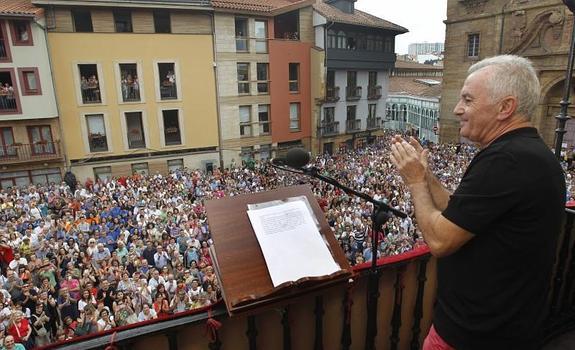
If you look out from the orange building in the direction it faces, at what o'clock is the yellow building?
The yellow building is roughly at 2 o'clock from the orange building.

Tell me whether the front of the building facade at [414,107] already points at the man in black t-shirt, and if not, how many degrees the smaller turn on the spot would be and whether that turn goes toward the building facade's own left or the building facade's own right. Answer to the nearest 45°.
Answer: approximately 45° to the building facade's own left

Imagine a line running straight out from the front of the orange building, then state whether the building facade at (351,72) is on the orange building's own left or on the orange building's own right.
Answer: on the orange building's own left

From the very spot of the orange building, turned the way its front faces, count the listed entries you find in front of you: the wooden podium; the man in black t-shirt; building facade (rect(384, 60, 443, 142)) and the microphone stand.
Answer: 3

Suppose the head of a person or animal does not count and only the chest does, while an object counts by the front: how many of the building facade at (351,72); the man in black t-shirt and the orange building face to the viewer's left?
1

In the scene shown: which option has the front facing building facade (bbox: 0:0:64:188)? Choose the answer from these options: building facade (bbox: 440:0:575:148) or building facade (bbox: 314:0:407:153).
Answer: building facade (bbox: 440:0:575:148)

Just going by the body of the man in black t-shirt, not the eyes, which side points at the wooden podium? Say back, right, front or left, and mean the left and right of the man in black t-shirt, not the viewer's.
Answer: front

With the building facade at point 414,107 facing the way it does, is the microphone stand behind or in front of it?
in front

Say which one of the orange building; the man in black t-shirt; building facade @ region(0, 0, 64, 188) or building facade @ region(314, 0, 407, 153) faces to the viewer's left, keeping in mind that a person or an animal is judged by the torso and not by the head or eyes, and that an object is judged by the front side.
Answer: the man in black t-shirt

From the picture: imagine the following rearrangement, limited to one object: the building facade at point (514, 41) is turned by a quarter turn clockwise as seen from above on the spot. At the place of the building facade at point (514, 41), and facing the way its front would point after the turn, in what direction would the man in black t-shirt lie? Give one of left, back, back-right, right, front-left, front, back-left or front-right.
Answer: back-left
